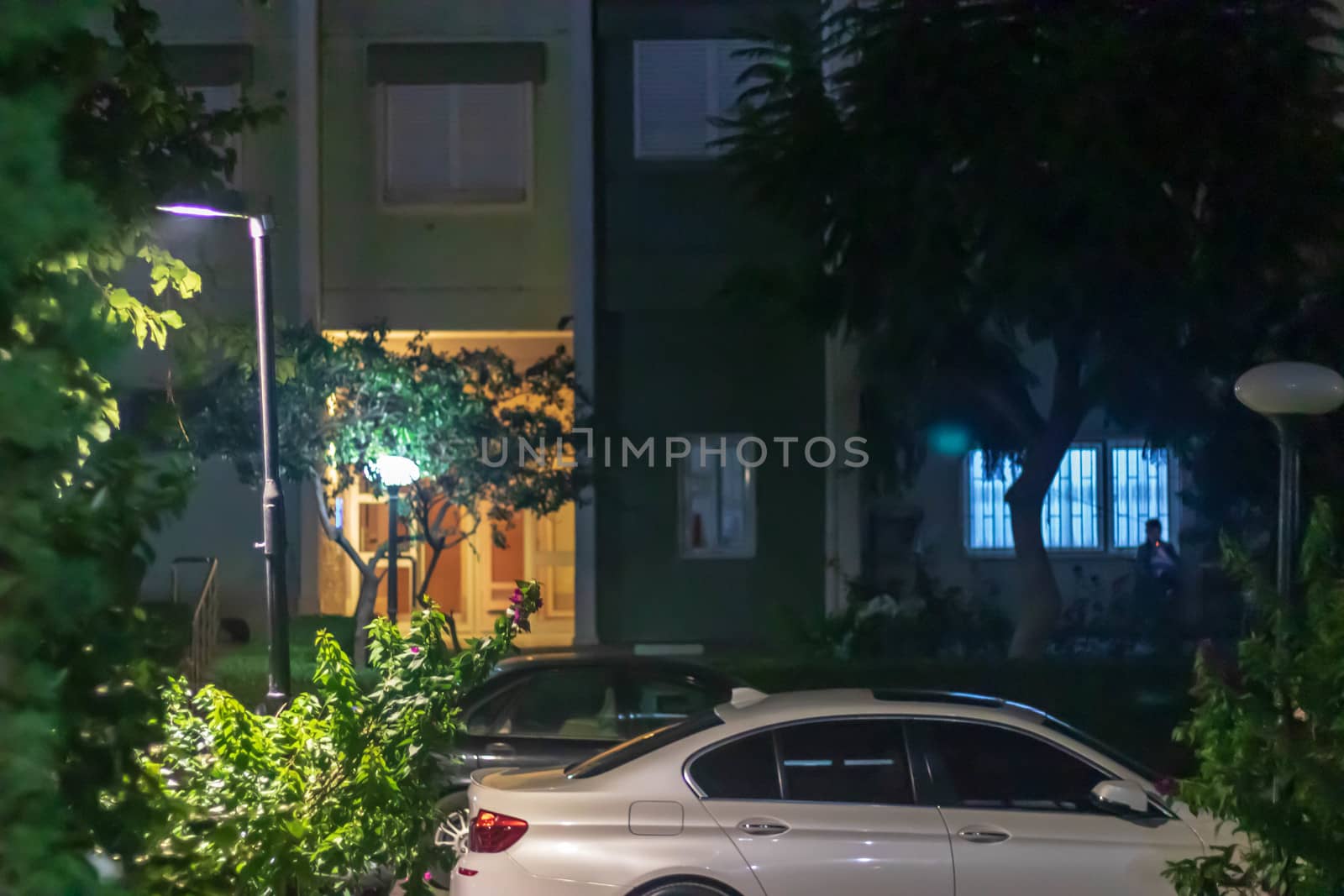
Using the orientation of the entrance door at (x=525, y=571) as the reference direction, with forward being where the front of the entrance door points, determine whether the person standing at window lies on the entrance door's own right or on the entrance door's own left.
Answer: on the entrance door's own left

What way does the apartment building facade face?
toward the camera

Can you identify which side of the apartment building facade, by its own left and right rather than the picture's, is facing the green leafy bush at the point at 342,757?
front

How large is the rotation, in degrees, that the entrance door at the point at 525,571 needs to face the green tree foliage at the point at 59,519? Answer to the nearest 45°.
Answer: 0° — it already faces it

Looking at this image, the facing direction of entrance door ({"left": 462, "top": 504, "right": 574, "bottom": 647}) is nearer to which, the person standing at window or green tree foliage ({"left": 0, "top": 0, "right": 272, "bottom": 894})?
the green tree foliage

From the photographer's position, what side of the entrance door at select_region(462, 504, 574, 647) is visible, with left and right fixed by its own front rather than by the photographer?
front

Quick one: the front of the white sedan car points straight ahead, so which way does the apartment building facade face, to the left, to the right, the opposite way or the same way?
to the right

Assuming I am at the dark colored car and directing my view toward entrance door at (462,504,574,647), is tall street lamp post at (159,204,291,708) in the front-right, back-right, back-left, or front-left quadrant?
front-left

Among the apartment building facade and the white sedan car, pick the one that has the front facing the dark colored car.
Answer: the apartment building facade

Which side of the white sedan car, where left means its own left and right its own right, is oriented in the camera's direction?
right

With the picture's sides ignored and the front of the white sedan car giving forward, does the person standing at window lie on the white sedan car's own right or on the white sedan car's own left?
on the white sedan car's own left

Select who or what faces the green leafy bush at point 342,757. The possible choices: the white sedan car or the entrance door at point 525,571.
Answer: the entrance door

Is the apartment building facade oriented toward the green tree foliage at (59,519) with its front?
yes

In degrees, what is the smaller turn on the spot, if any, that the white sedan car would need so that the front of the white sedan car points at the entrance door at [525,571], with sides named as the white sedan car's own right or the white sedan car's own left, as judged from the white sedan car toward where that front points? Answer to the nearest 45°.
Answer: approximately 90° to the white sedan car's own left

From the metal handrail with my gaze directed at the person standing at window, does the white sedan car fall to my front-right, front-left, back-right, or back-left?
front-right

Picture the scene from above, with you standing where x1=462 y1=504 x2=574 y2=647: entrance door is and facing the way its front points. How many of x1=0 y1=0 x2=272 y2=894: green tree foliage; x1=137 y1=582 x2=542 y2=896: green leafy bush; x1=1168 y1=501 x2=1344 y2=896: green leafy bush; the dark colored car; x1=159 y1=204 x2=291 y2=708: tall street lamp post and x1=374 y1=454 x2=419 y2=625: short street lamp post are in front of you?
6
